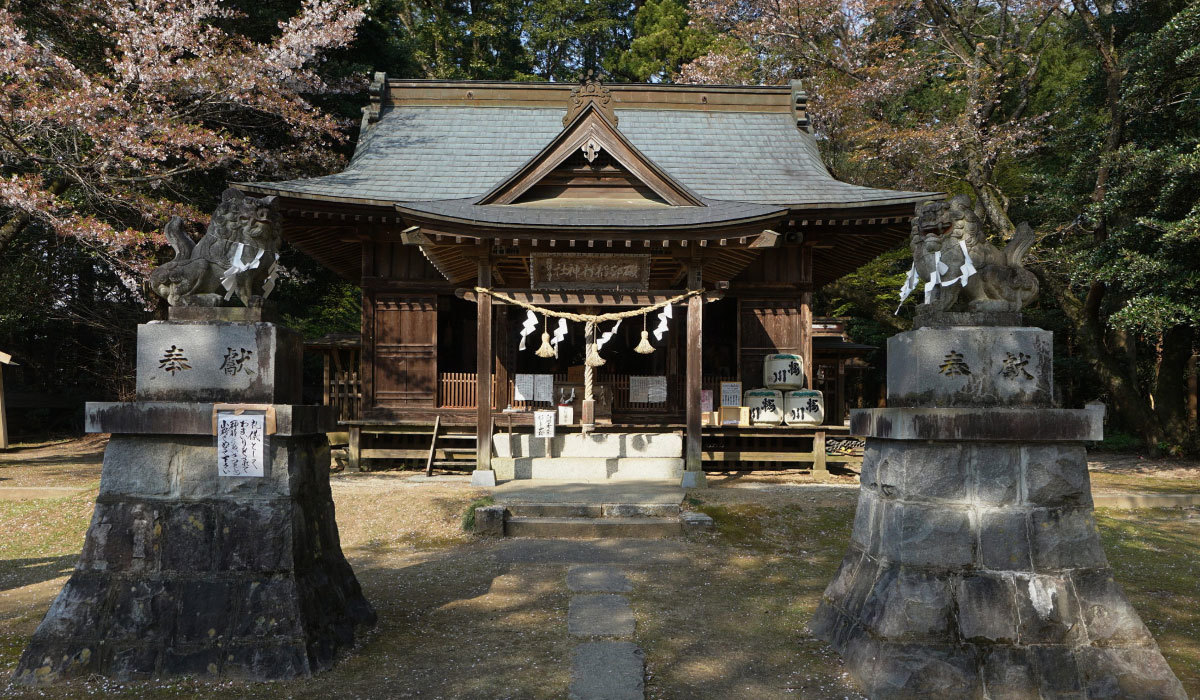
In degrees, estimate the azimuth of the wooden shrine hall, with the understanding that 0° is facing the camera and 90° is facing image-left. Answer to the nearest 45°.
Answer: approximately 0°

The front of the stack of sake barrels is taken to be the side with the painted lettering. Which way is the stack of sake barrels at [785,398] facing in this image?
toward the camera

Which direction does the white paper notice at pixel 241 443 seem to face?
toward the camera

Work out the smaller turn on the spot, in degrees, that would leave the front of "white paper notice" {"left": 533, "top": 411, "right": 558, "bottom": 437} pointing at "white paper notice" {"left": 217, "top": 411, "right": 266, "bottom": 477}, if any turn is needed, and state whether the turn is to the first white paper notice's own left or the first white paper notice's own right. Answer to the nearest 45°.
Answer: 0° — it already faces it

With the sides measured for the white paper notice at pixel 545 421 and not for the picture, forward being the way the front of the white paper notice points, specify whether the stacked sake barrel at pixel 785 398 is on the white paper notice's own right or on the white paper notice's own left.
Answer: on the white paper notice's own left

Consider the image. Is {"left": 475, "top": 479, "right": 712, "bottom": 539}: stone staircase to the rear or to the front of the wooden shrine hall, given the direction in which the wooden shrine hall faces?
to the front

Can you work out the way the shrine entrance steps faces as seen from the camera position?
facing the viewer

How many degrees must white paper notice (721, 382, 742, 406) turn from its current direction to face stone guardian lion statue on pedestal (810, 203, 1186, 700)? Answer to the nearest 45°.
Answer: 0° — it already faces it

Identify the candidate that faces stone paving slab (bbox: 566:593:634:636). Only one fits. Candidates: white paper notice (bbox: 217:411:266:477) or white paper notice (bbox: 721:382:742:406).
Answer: white paper notice (bbox: 721:382:742:406)

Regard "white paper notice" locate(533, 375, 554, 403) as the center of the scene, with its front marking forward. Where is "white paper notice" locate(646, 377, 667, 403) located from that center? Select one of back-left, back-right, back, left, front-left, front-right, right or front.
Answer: left

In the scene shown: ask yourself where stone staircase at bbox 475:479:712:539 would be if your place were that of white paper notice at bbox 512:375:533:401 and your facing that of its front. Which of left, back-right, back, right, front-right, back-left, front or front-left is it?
front

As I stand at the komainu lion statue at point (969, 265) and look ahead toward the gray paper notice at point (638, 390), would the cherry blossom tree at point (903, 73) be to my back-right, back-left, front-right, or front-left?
front-right

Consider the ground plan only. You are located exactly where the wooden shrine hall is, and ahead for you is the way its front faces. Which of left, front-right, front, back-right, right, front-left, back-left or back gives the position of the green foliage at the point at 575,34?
back

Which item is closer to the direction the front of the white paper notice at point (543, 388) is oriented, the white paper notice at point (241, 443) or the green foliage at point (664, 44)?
the white paper notice
